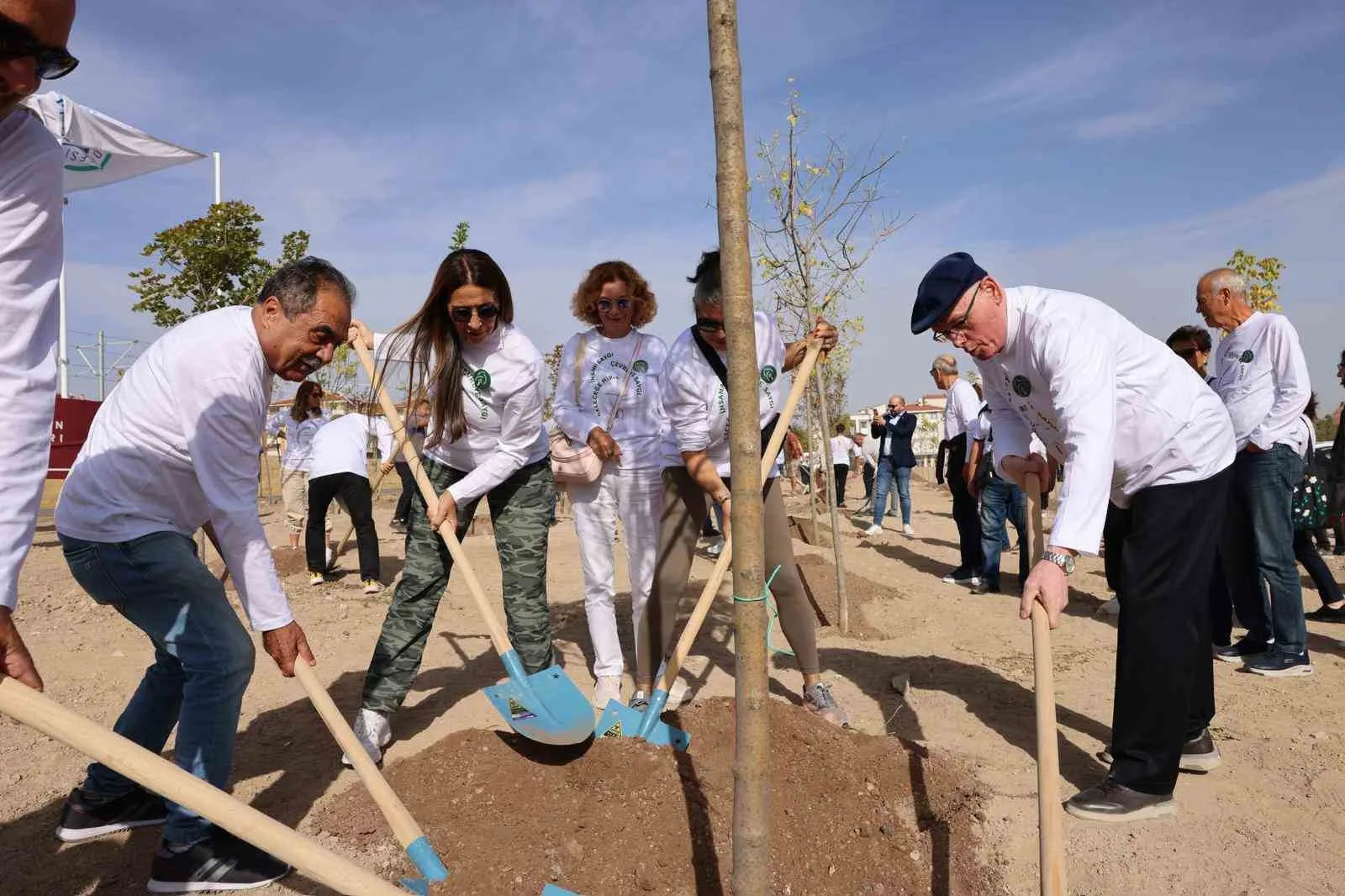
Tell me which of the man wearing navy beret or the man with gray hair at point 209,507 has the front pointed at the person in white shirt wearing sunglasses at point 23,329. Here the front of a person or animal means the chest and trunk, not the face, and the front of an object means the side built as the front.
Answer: the man wearing navy beret

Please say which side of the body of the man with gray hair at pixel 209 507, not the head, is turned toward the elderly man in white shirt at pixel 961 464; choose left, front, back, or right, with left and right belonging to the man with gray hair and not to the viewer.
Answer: front

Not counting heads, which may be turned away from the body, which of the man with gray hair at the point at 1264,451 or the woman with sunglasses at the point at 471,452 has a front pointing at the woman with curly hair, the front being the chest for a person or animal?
the man with gray hair

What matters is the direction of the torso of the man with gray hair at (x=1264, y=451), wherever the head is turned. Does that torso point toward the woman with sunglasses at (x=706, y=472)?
yes

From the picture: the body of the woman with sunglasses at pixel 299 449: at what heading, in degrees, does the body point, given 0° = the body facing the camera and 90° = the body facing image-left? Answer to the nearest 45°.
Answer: approximately 315°

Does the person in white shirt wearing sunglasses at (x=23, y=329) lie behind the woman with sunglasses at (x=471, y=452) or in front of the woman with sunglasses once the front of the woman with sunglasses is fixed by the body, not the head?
in front

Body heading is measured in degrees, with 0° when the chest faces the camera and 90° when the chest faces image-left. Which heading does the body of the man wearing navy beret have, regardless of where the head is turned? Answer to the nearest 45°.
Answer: approximately 45°

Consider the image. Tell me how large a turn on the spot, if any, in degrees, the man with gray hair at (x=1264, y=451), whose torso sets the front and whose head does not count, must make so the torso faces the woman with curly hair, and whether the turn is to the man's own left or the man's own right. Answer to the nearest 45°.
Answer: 0° — they already face them

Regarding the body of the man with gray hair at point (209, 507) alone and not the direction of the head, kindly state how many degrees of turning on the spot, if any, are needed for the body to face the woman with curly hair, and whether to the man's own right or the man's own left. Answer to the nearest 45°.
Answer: approximately 45° to the man's own left

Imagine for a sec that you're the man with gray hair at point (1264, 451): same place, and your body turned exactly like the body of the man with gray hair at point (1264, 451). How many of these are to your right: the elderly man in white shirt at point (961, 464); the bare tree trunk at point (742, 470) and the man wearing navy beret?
1
